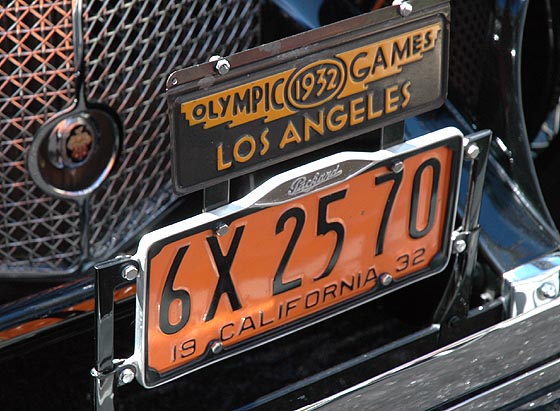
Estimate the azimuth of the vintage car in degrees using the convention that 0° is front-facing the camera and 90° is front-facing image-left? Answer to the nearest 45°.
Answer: approximately 315°
